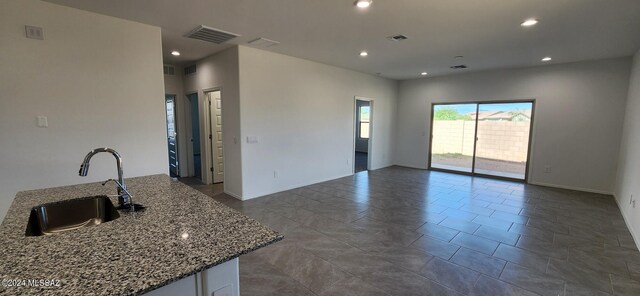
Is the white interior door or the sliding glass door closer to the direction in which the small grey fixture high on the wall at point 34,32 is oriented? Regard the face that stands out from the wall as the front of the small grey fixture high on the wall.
the sliding glass door

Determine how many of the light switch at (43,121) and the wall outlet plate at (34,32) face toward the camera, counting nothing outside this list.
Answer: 2

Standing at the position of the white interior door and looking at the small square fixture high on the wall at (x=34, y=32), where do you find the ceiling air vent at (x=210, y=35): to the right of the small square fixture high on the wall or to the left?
left

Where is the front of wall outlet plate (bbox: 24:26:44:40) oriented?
toward the camera

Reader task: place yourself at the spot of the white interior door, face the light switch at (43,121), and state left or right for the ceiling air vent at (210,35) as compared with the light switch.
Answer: left

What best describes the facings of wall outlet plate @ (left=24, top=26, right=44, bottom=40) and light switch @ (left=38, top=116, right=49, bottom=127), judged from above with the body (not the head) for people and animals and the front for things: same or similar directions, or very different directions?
same or similar directions

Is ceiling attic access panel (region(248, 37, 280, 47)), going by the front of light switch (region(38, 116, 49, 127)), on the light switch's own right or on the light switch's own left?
on the light switch's own left

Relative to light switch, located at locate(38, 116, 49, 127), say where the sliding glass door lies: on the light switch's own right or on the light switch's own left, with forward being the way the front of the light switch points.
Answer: on the light switch's own left

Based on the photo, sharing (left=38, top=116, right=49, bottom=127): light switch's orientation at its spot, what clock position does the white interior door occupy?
The white interior door is roughly at 8 o'clock from the light switch.

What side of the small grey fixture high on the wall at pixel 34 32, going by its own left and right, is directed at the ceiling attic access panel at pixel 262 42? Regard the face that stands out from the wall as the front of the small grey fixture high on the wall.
left

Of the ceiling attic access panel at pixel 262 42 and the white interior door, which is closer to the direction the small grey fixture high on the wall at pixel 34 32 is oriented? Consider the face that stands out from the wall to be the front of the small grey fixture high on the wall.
the ceiling attic access panel
